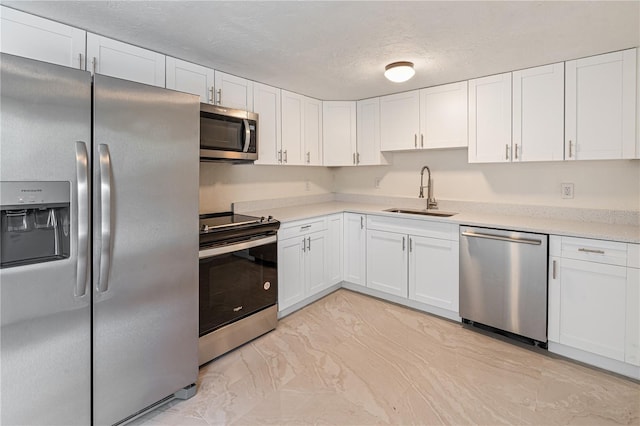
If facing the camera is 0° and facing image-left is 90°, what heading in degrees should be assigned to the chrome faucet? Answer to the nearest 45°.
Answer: approximately 45°

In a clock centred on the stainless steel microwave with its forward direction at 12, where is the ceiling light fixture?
The ceiling light fixture is roughly at 11 o'clock from the stainless steel microwave.

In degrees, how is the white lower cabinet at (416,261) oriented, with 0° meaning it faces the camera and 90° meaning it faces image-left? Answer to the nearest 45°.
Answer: approximately 45°

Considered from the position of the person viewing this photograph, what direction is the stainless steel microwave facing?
facing the viewer and to the right of the viewer

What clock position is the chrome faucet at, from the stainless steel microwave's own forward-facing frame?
The chrome faucet is roughly at 10 o'clock from the stainless steel microwave.

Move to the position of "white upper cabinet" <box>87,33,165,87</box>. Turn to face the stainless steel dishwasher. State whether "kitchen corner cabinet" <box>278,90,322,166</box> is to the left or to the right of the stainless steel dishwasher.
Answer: left

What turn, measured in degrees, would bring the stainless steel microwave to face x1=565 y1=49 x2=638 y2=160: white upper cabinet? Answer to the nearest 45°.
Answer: approximately 45° to its left

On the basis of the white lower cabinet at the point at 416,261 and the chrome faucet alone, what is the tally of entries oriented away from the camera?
0

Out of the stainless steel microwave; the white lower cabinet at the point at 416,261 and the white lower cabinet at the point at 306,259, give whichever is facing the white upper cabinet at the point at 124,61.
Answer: the white lower cabinet at the point at 416,261

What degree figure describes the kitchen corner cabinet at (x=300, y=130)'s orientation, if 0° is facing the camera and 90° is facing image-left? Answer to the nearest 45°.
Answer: approximately 315°

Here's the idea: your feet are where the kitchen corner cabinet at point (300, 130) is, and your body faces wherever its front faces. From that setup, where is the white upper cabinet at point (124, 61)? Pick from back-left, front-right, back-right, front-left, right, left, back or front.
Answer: right

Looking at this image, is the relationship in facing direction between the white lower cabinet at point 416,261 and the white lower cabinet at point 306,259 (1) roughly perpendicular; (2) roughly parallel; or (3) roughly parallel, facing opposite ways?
roughly perpendicular

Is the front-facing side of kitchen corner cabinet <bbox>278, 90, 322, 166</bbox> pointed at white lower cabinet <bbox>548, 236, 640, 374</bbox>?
yes
